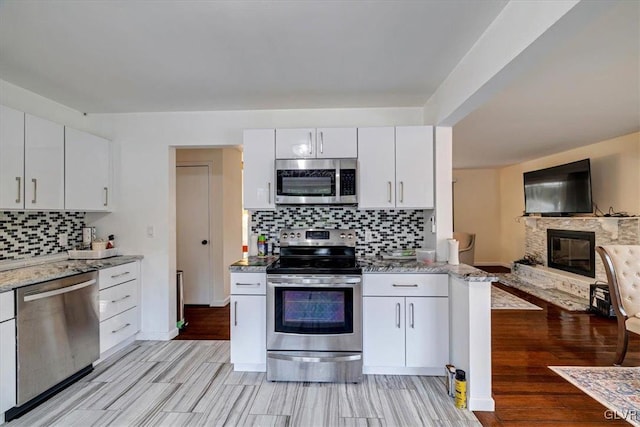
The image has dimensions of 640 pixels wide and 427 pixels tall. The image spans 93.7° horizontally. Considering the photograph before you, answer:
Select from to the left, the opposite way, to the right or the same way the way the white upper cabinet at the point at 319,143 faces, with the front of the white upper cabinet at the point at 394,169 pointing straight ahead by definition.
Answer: the same way

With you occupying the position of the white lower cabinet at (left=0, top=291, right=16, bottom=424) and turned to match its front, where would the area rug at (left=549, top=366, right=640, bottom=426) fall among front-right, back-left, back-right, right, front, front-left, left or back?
front

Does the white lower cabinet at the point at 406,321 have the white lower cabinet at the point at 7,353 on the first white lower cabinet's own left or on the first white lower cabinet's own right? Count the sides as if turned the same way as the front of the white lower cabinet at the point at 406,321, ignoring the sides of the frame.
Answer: on the first white lower cabinet's own right

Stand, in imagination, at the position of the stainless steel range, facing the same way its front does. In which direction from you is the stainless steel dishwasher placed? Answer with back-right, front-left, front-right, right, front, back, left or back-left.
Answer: right

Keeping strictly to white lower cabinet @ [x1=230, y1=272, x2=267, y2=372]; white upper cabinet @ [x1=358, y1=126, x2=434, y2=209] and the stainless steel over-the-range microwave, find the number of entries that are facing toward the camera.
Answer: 3

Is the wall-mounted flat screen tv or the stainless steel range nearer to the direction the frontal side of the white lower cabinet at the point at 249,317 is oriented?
the stainless steel range

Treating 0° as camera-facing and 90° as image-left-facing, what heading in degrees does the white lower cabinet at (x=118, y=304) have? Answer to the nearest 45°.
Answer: approximately 315°

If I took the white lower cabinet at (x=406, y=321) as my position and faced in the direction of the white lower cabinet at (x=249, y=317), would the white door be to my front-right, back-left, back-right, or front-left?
front-right

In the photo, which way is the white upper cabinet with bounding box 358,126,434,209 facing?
toward the camera

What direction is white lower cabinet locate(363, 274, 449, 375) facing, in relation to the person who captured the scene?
facing the viewer

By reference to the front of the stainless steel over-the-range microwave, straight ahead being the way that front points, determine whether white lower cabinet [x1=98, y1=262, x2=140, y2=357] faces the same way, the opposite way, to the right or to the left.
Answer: to the left

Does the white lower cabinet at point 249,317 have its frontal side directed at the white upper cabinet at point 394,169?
no

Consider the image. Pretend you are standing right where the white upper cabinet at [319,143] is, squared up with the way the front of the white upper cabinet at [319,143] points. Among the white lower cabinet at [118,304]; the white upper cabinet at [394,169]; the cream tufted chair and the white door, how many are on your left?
2

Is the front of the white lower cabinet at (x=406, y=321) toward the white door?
no

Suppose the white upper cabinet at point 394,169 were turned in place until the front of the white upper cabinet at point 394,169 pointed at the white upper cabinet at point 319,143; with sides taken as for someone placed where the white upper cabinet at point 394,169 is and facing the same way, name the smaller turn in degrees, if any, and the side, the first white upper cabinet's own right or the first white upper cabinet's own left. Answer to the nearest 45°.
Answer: approximately 90° to the first white upper cabinet's own right
